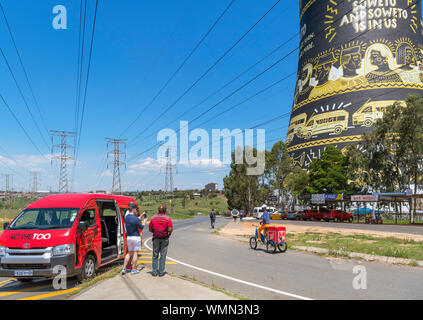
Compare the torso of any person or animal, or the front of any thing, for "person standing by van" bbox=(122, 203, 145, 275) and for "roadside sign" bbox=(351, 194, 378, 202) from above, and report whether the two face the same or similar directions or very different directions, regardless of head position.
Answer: very different directions

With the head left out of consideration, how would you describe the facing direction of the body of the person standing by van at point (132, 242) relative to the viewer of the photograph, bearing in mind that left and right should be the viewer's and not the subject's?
facing away from the viewer and to the right of the viewer

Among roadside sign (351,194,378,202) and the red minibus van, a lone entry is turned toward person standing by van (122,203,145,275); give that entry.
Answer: the roadside sign

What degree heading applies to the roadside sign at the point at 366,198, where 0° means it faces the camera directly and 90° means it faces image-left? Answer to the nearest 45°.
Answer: approximately 0°

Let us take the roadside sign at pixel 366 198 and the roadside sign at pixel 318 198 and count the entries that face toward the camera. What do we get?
2

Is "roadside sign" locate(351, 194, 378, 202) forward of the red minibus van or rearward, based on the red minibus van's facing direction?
rearward

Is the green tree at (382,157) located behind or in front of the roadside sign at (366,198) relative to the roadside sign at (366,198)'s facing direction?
behind

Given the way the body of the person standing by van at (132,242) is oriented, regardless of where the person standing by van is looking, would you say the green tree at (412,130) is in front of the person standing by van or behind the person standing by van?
in front

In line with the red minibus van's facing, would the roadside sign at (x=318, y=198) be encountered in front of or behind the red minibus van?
behind

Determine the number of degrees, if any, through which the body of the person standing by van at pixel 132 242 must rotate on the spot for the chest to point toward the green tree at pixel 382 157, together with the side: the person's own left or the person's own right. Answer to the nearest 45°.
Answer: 0° — they already face it
